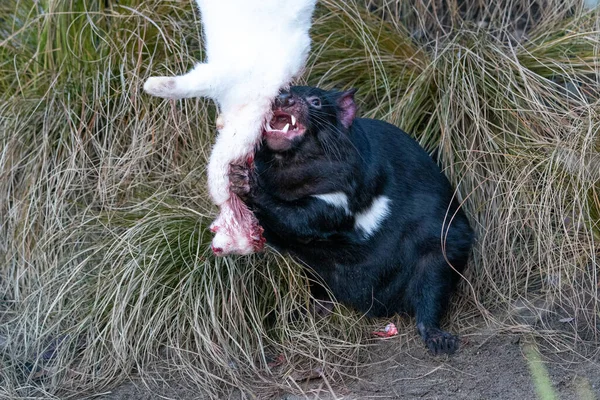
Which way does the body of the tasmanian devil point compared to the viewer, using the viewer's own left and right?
facing the viewer and to the left of the viewer
